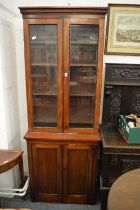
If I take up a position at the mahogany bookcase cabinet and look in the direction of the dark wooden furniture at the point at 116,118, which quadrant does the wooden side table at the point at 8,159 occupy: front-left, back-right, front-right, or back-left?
back-right

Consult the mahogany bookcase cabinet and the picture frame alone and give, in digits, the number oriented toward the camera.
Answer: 2

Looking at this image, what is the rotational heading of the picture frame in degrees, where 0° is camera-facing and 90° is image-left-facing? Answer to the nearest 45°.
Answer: approximately 0°
